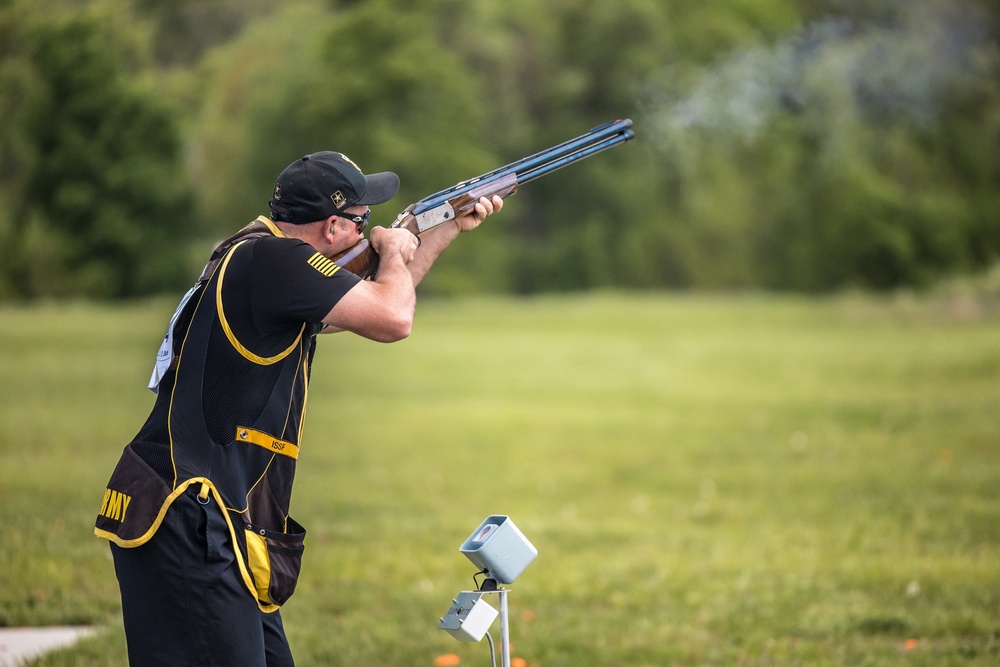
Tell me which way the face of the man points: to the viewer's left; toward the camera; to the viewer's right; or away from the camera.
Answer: to the viewer's right

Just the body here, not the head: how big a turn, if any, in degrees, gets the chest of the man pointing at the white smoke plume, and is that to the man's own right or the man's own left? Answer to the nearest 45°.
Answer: approximately 45° to the man's own left

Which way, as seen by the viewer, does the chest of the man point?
to the viewer's right
